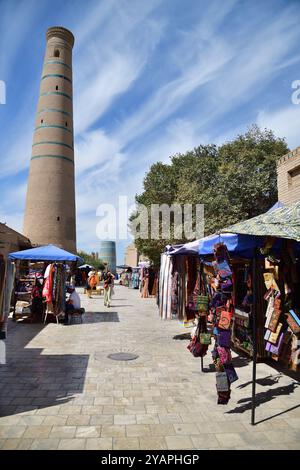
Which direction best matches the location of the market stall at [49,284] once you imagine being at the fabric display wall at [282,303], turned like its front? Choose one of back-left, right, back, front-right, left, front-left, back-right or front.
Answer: front-right

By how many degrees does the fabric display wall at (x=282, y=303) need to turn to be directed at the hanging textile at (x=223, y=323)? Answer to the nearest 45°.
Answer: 0° — it already faces it

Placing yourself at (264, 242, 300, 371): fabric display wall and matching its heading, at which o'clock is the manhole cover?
The manhole cover is roughly at 1 o'clock from the fabric display wall.

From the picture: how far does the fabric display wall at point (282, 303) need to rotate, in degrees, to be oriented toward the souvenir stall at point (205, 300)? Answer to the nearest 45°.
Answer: approximately 45° to its right

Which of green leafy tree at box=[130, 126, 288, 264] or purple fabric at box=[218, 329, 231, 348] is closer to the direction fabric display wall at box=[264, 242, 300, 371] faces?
the purple fabric

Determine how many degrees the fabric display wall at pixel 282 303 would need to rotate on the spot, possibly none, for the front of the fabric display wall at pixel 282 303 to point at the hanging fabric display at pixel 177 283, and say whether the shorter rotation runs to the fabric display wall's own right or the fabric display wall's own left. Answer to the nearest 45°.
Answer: approximately 45° to the fabric display wall's own right

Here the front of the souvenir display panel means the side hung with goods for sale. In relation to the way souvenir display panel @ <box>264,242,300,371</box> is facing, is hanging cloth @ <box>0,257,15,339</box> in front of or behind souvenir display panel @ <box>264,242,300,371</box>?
in front

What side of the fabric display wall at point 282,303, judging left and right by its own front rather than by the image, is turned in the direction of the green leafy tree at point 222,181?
right

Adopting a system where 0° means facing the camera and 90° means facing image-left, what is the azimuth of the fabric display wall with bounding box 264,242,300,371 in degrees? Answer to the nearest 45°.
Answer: approximately 90°

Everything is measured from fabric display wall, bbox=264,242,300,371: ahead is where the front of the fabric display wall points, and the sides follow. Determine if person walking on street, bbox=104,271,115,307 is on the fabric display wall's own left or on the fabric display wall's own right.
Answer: on the fabric display wall's own right

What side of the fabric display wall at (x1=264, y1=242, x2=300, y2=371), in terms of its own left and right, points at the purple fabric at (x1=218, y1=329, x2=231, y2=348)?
front

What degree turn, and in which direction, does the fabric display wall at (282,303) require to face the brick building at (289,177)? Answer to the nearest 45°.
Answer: approximately 90° to its right
